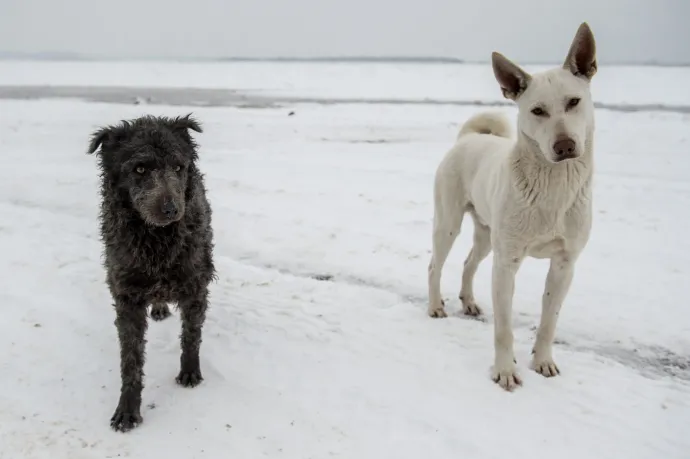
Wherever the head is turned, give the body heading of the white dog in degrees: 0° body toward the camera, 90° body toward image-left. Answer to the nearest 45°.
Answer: approximately 315°

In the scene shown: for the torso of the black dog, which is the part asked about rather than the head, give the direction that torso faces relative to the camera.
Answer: toward the camera
